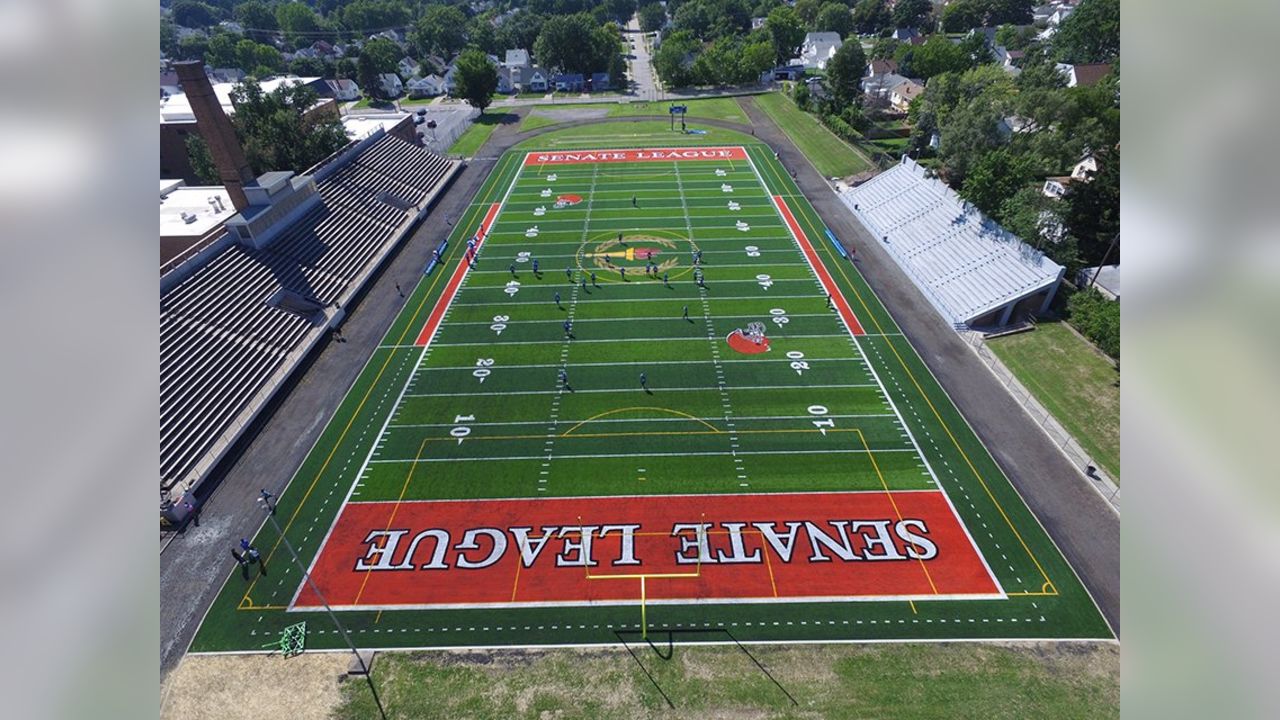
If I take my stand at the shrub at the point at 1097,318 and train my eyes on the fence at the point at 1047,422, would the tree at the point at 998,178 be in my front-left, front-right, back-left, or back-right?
back-right

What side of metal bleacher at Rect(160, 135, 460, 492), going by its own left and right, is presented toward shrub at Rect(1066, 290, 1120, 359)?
front

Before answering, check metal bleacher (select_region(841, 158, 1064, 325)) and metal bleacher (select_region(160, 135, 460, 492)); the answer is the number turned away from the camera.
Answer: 0

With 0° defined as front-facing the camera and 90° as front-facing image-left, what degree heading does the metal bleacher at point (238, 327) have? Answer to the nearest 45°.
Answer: approximately 315°

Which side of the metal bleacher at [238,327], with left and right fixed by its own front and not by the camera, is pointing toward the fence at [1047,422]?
front

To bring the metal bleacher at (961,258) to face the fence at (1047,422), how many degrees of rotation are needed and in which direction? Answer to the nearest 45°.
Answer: approximately 45° to its left

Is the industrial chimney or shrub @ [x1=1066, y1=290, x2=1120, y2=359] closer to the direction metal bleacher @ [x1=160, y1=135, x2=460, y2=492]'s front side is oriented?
the shrub

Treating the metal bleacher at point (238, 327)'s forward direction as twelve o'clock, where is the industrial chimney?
The industrial chimney is roughly at 8 o'clock from the metal bleacher.

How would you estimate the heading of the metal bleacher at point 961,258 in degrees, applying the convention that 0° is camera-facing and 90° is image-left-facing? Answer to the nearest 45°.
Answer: approximately 45°
